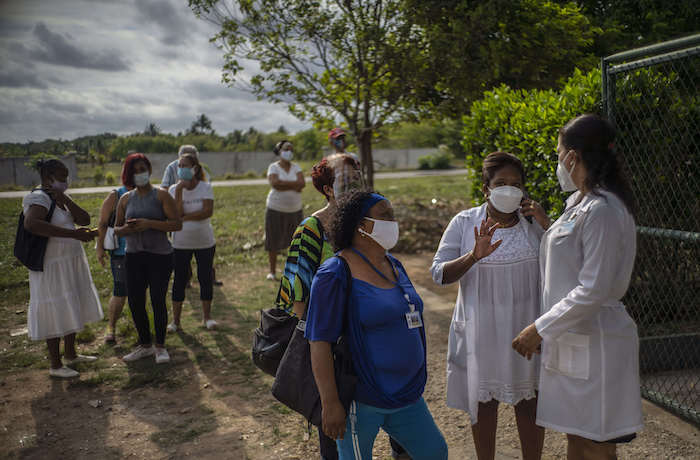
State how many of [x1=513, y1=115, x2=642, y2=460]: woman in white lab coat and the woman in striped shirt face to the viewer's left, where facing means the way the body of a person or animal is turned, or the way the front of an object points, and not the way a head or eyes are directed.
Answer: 1

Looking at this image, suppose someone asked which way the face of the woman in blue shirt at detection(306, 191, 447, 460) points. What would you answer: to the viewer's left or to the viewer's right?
to the viewer's right

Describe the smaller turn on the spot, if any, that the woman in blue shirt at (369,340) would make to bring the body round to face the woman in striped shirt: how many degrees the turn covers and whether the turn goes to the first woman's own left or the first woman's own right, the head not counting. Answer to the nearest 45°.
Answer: approximately 180°

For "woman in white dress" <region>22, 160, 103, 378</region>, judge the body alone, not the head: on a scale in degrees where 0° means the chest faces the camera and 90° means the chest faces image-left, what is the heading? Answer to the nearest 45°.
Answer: approximately 315°

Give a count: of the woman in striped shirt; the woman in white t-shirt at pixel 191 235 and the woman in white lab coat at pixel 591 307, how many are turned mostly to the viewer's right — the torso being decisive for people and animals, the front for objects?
1

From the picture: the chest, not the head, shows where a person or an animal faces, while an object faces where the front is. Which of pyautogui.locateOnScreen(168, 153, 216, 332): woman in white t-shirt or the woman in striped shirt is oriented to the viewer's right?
the woman in striped shirt

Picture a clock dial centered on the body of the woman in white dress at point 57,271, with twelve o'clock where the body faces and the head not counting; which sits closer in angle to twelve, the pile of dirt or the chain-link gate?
the chain-link gate

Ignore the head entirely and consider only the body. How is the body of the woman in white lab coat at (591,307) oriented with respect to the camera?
to the viewer's left

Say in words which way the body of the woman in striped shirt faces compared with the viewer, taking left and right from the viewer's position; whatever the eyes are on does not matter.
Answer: facing to the right of the viewer

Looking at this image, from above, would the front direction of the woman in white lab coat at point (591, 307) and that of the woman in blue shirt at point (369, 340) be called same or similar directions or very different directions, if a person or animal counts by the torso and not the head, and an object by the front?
very different directions

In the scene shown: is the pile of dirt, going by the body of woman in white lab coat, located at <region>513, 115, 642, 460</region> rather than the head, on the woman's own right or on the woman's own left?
on the woman's own right

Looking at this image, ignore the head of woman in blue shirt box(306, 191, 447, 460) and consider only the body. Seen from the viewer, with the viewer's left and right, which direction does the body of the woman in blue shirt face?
facing the viewer and to the right of the viewer
